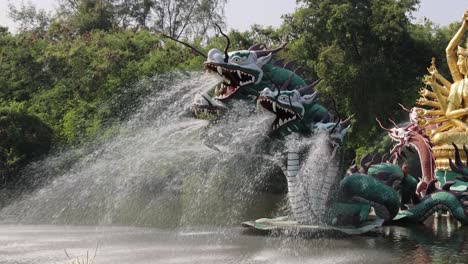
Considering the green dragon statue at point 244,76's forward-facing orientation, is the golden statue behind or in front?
behind

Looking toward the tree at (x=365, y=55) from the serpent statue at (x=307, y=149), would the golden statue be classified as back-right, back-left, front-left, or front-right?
front-right

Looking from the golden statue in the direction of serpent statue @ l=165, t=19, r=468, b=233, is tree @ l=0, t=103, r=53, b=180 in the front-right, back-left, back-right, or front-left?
front-right

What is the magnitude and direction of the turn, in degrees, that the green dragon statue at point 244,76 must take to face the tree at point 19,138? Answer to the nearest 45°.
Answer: approximately 45° to its right

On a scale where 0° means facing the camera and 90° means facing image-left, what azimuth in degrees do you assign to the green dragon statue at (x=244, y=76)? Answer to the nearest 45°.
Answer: approximately 90°
